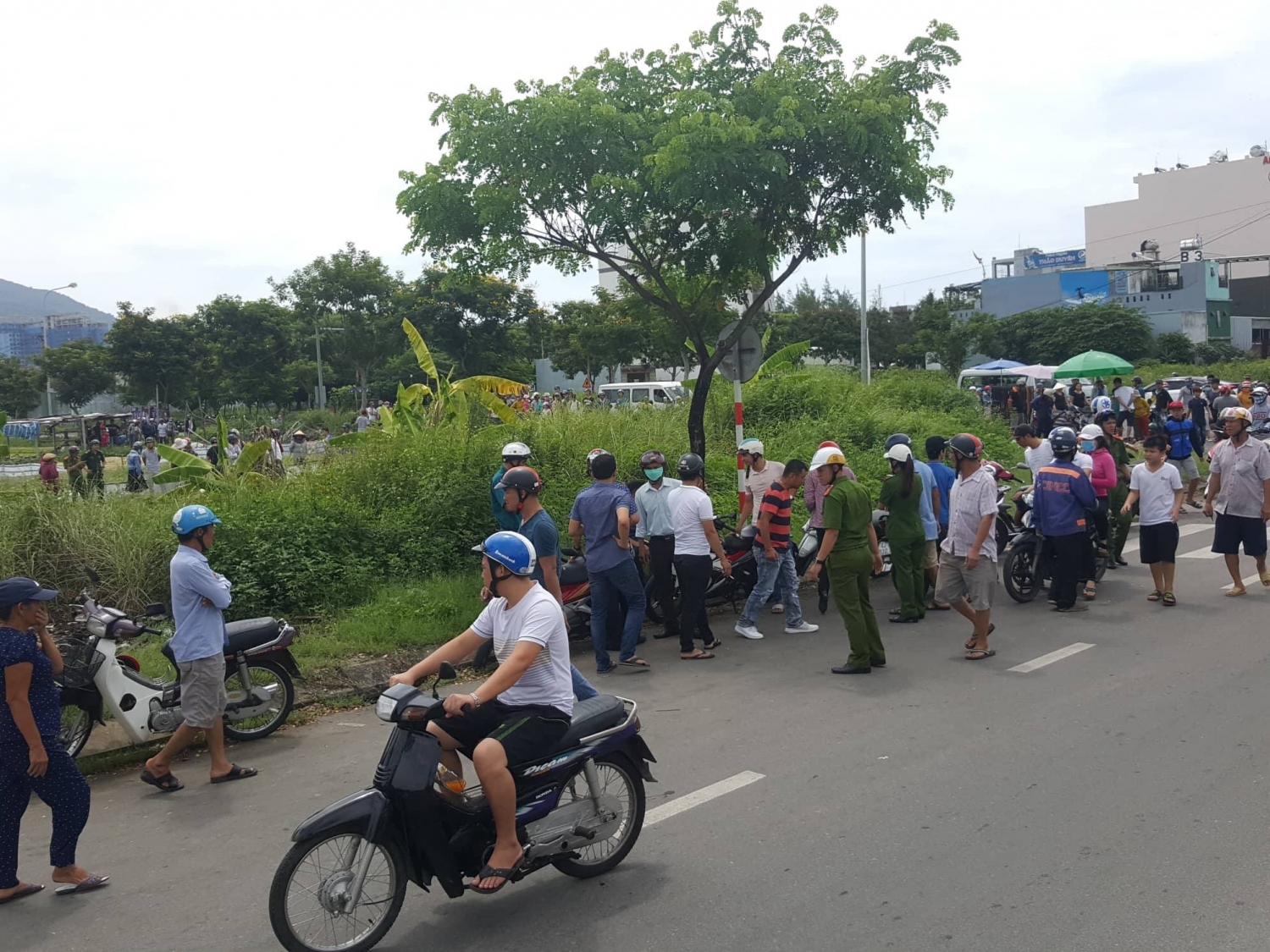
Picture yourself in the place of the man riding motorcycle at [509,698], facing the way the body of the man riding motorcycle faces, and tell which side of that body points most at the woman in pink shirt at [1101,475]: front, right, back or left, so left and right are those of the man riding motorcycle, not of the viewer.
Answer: back

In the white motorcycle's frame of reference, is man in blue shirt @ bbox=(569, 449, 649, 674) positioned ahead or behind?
behind

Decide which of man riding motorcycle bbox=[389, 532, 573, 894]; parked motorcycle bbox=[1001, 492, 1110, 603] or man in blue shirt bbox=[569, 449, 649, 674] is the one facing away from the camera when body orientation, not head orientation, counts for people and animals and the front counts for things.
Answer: the man in blue shirt

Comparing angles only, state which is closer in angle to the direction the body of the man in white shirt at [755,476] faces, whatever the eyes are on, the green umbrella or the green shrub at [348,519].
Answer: the green shrub

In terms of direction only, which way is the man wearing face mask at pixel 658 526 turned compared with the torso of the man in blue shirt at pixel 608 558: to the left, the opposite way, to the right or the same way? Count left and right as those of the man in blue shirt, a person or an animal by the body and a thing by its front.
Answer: the opposite way

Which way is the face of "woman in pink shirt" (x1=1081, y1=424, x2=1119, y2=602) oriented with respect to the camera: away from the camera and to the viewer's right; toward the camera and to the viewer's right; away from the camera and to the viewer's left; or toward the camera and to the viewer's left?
toward the camera and to the viewer's left

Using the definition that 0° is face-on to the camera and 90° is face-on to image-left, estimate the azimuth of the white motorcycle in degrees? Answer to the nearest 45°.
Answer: approximately 45°

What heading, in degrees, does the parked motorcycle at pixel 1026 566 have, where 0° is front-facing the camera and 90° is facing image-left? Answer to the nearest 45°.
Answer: approximately 45°

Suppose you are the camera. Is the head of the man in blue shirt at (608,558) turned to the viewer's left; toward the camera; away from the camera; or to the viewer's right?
away from the camera

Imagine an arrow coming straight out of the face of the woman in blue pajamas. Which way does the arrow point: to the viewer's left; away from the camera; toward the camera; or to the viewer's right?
to the viewer's right

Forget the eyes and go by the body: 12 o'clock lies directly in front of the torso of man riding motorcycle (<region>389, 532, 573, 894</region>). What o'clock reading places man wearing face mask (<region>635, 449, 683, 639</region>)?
The man wearing face mask is roughly at 5 o'clock from the man riding motorcycle.
